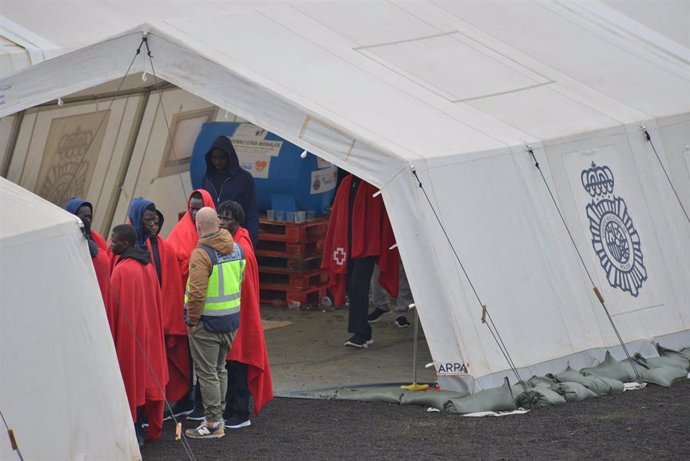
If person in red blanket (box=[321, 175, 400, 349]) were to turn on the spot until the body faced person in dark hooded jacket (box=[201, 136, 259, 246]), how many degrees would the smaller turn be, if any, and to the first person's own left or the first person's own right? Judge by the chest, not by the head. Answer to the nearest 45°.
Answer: approximately 45° to the first person's own right

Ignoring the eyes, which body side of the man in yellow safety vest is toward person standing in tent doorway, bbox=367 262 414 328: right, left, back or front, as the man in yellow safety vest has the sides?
right

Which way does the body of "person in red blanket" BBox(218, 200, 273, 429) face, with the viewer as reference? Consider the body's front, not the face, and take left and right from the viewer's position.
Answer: facing to the left of the viewer

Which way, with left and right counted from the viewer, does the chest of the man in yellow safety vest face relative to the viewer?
facing away from the viewer and to the left of the viewer

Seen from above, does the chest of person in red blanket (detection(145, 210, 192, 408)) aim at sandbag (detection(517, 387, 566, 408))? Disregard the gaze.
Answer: no

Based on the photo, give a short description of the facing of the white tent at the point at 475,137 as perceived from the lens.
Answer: facing the viewer and to the left of the viewer

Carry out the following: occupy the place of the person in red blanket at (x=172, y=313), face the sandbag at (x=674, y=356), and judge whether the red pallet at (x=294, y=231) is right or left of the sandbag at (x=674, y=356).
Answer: left

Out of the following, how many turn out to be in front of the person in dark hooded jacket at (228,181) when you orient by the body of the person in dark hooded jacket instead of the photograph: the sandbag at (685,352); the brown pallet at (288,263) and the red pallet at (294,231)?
0
